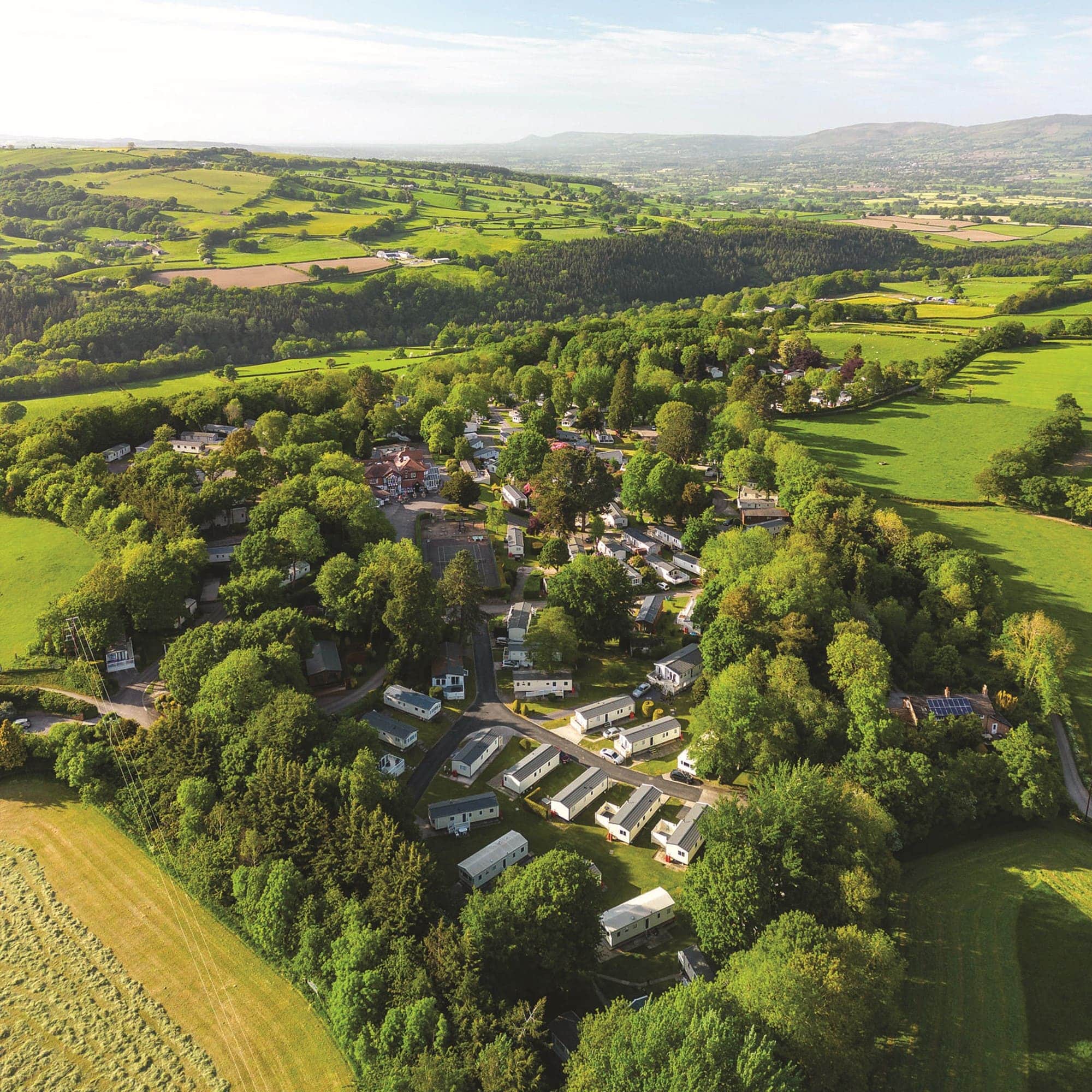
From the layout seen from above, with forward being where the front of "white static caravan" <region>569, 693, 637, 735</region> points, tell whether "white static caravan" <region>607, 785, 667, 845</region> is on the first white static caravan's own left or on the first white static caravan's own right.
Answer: on the first white static caravan's own left

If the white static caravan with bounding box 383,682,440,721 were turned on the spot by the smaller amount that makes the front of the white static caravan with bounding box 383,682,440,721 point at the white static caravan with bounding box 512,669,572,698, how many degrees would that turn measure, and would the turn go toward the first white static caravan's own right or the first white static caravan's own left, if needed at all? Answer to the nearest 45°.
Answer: approximately 45° to the first white static caravan's own left

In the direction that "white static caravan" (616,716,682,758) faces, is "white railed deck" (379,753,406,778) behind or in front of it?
in front

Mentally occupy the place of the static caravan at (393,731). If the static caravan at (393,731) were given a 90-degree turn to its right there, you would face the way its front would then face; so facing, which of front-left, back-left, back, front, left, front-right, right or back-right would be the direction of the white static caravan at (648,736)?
back-left

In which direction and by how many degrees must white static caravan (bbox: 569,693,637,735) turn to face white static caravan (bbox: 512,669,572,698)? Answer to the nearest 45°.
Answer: approximately 90° to its right

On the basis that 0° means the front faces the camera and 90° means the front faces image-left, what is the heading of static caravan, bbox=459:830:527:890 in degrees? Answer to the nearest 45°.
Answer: approximately 45°

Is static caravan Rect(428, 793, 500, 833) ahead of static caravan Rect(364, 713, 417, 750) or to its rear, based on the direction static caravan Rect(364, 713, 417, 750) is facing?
ahead
